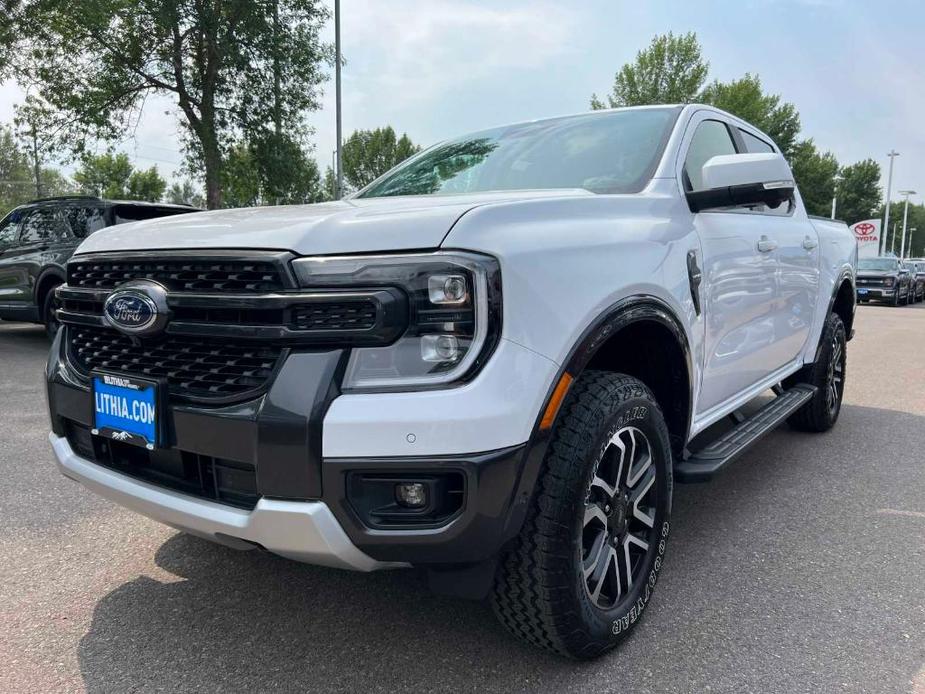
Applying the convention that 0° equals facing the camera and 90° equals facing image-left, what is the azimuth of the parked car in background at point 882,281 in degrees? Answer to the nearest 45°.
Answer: approximately 45°

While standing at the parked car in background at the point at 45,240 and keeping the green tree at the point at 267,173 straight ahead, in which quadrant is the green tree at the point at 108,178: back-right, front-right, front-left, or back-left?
front-left

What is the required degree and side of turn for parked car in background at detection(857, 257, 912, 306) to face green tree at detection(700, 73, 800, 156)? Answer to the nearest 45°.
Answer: approximately 135° to its right

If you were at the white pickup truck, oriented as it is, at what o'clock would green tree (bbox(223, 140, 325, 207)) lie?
The green tree is roughly at 4 o'clock from the white pickup truck.

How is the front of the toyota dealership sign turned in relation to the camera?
facing the viewer

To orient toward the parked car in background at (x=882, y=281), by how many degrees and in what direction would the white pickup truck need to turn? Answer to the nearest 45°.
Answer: approximately 180°

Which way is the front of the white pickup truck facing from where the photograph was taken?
facing the viewer and to the left of the viewer

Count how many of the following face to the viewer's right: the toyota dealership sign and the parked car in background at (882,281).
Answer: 0

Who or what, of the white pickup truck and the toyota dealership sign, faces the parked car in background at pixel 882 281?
the toyota dealership sign

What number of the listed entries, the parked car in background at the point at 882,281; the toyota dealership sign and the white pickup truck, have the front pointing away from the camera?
0

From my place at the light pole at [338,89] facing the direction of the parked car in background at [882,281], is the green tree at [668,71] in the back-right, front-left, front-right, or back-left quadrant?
front-left

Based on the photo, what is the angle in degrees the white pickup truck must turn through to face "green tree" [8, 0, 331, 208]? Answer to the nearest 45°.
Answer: approximately 135° to its right

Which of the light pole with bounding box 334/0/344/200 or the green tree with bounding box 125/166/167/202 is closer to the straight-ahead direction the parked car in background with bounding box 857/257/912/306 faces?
the light pole

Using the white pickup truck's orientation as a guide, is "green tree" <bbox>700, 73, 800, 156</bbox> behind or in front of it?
behind

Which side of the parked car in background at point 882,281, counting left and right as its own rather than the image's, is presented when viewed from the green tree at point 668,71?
right
